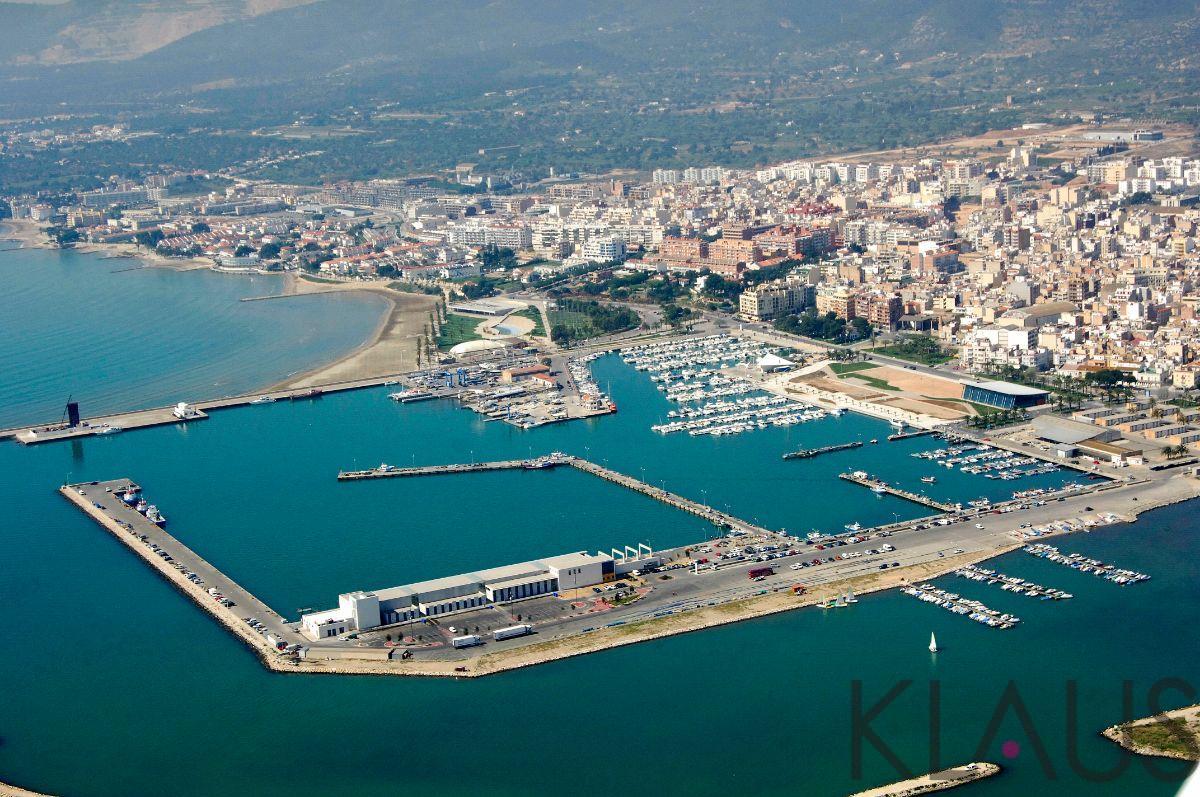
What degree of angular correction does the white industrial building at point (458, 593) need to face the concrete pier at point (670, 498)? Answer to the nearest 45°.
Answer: approximately 90° to its left

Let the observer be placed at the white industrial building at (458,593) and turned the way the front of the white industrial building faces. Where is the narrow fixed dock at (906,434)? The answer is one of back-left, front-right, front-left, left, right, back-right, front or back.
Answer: left

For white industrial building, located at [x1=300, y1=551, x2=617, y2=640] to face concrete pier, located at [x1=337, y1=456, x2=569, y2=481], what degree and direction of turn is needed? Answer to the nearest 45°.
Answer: approximately 135° to its left

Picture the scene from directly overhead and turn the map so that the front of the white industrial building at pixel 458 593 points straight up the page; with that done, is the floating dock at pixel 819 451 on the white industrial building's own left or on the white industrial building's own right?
on the white industrial building's own left

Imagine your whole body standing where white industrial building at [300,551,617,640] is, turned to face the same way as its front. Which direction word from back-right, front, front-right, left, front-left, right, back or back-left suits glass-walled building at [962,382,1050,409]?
left

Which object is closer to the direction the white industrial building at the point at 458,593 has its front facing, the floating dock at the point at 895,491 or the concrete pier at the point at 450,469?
the floating dock

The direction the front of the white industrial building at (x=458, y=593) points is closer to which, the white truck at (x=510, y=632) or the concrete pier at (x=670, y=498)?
the white truck

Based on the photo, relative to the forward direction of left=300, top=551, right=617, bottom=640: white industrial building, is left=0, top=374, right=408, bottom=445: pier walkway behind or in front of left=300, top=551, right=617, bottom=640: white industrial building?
behind

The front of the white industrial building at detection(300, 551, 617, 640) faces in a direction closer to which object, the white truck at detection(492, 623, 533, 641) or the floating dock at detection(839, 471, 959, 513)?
the white truck

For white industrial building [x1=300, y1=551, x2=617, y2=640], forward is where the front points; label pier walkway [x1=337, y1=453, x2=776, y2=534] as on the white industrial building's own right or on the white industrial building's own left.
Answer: on the white industrial building's own left

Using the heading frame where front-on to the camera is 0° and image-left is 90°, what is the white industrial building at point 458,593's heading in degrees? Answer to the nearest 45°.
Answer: approximately 315°
